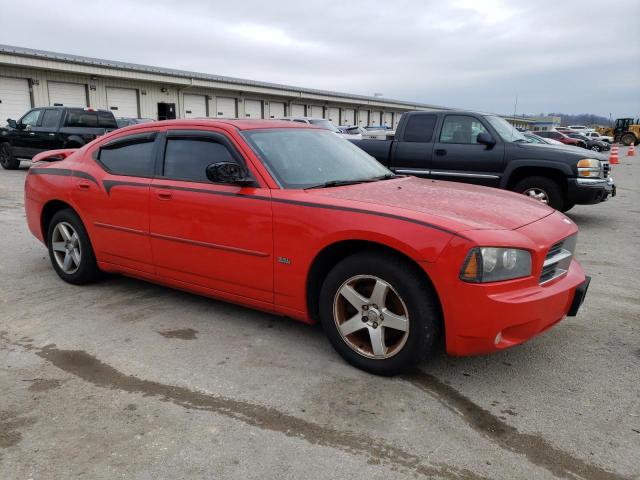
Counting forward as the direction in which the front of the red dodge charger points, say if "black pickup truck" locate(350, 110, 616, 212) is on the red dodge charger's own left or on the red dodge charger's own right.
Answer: on the red dodge charger's own left

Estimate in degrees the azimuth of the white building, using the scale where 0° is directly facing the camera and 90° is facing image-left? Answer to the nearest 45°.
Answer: approximately 315°

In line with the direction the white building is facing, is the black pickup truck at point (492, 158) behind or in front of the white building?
in front

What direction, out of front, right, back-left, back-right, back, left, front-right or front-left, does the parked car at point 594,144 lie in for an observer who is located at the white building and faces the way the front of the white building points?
front-left

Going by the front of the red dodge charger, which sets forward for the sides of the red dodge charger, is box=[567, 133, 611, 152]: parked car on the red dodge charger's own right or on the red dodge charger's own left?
on the red dodge charger's own left

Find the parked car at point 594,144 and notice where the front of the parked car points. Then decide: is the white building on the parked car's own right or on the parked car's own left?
on the parked car's own right

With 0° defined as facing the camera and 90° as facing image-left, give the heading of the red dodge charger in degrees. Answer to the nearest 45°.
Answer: approximately 315°

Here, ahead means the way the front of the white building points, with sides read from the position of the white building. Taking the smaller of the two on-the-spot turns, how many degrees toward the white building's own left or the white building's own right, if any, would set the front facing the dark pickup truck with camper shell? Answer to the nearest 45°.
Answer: approximately 45° to the white building's own right
